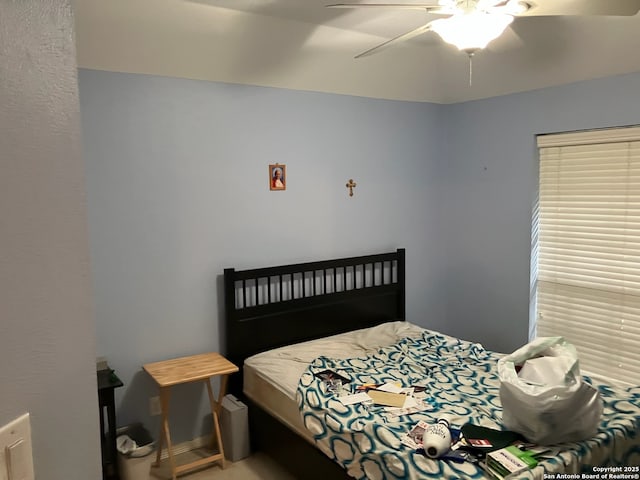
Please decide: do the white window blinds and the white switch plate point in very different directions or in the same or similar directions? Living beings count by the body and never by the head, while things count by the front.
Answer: very different directions

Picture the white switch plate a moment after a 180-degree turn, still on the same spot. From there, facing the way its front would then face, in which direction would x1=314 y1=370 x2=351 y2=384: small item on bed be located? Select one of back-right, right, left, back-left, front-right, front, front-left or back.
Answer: right

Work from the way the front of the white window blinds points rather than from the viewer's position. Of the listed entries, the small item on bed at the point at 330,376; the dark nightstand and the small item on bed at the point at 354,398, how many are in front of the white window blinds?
3

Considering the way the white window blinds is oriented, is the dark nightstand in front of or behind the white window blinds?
in front

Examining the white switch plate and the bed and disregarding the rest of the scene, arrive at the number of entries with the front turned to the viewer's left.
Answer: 0

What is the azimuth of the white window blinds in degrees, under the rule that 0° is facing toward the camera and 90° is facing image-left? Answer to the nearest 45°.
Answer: approximately 45°

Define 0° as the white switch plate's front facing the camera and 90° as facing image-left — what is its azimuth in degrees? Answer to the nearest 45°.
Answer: approximately 315°

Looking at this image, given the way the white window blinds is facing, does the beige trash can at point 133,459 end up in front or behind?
in front

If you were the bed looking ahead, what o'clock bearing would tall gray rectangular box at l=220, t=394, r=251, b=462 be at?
The tall gray rectangular box is roughly at 4 o'clock from the bed.

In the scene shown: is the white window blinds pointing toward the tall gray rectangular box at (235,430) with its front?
yes

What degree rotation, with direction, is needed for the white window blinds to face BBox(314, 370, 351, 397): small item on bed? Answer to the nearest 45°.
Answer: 0° — it already faces it

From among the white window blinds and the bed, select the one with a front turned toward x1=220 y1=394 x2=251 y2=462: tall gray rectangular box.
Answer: the white window blinds

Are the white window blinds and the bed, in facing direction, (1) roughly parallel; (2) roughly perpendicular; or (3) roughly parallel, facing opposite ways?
roughly perpendicular

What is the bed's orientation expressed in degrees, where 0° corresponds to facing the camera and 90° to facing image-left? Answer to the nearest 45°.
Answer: approximately 315°

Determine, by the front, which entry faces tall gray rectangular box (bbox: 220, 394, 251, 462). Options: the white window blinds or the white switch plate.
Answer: the white window blinds
